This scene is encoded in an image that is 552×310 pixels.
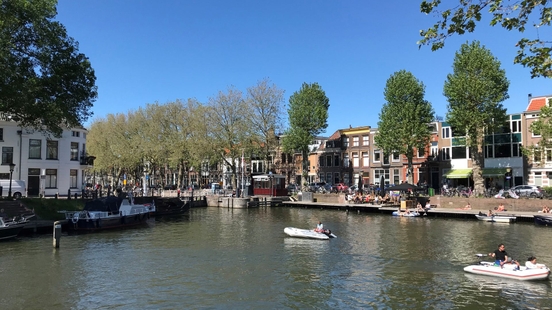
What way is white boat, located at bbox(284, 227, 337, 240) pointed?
to the viewer's left

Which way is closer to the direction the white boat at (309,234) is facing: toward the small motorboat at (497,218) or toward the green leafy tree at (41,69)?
the green leafy tree

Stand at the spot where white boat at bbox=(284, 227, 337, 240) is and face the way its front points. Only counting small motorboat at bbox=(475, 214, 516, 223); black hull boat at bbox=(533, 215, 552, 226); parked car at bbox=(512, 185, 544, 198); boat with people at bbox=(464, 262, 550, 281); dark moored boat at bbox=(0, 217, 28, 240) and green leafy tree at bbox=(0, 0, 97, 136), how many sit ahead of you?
2

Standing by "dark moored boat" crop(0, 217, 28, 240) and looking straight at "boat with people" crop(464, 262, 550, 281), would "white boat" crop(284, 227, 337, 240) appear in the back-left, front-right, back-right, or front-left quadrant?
front-left

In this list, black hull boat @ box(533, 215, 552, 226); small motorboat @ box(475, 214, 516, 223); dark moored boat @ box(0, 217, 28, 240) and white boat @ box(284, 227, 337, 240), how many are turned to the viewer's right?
1

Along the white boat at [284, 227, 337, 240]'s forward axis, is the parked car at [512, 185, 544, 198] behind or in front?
behind

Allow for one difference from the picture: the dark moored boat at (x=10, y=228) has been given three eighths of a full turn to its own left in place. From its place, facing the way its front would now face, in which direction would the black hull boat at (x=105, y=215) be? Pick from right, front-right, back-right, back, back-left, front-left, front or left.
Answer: right

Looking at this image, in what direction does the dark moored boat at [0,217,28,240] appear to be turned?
to the viewer's right

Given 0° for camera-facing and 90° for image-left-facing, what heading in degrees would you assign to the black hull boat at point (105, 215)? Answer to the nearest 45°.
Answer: approximately 225°

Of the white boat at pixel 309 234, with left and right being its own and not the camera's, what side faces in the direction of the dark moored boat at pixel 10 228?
front

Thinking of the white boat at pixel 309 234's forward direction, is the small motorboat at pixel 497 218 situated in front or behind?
behind

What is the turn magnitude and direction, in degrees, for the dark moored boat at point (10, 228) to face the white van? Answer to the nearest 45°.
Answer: approximately 90° to its left

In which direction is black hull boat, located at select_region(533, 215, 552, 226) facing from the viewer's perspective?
to the viewer's left
